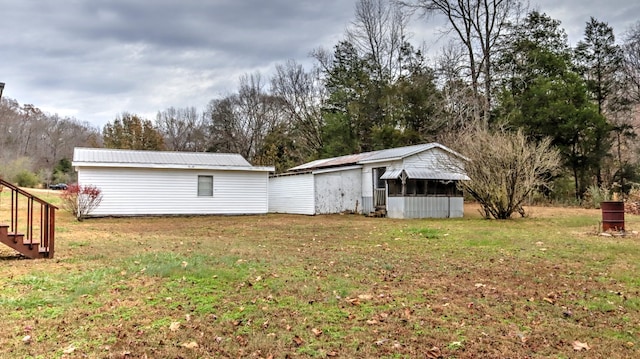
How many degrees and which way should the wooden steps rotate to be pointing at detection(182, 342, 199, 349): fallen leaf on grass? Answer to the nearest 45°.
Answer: approximately 90° to its right

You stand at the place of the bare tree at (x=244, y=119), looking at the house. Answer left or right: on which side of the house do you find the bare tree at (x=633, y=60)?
left

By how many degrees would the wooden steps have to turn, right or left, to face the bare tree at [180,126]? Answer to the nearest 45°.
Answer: approximately 90° to its left

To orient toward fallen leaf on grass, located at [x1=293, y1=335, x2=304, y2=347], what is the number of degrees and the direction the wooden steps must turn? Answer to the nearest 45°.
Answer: approximately 90° to its right

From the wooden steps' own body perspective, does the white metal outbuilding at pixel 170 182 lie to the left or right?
on its left

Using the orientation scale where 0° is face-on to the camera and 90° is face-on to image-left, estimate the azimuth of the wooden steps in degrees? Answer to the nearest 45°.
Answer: approximately 270°

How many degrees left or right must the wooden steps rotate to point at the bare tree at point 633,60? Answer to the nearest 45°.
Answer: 0° — it already faces it

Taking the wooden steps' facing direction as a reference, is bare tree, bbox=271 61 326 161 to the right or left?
on its left

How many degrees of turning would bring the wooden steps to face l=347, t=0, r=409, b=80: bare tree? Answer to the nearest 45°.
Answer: approximately 45° to its left

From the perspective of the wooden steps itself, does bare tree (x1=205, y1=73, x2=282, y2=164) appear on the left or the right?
on its left

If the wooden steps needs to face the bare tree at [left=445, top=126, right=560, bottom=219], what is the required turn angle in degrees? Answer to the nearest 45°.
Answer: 0° — it already faces it
